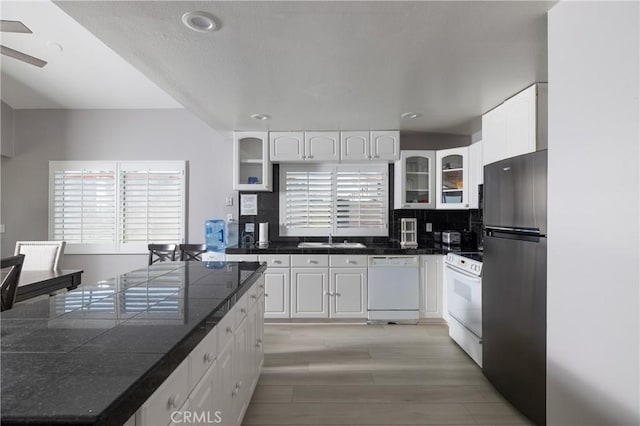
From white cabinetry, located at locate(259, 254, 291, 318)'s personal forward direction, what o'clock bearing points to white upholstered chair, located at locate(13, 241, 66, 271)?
The white upholstered chair is roughly at 3 o'clock from the white cabinetry.

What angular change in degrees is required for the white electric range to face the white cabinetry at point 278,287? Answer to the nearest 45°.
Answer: approximately 45° to its right

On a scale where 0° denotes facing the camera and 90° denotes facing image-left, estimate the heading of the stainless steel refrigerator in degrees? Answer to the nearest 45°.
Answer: approximately 45°

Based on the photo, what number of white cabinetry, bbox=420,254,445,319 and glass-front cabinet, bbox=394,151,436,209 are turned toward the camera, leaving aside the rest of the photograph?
2

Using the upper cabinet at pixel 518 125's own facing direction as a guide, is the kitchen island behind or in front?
in front

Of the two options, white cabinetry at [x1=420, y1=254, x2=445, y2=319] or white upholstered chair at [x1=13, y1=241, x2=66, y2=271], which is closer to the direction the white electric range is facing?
the white upholstered chair

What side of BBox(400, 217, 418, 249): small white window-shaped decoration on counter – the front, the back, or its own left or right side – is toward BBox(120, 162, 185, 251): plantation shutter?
right

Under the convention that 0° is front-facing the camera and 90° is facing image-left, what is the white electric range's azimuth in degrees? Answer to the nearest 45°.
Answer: approximately 45°

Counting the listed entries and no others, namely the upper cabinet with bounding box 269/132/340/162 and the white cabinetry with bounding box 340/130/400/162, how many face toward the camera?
2

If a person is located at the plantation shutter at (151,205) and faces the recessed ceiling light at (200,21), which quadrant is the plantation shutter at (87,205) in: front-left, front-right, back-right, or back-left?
back-right

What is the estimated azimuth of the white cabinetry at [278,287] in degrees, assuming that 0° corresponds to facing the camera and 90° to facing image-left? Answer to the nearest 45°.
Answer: approximately 0°

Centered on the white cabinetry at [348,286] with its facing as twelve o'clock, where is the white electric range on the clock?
The white electric range is roughly at 10 o'clock from the white cabinetry.

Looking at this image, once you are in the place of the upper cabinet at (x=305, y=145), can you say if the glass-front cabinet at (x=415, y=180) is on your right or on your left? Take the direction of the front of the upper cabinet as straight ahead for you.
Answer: on your left

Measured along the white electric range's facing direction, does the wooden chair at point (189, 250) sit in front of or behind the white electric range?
in front
